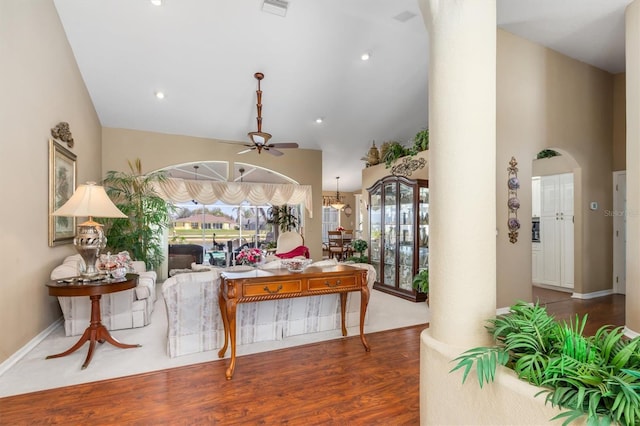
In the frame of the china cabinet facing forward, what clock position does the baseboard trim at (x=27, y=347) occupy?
The baseboard trim is roughly at 12 o'clock from the china cabinet.

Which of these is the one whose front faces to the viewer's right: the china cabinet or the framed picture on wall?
the framed picture on wall

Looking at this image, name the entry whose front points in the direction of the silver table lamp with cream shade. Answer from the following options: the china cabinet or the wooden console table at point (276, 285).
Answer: the china cabinet

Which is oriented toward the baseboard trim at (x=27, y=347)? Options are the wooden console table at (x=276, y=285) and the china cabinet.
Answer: the china cabinet

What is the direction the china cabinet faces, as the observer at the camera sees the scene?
facing the viewer and to the left of the viewer

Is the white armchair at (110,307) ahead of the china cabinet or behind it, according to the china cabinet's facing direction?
ahead

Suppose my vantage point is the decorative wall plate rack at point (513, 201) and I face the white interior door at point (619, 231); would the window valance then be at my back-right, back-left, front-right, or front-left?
back-left

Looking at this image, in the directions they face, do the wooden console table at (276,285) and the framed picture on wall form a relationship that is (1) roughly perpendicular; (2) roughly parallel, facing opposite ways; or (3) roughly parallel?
roughly perpendicular

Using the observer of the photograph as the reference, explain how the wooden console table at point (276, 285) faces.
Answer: facing the viewer and to the right of the viewer

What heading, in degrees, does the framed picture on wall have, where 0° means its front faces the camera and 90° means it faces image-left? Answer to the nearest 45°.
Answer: approximately 270°

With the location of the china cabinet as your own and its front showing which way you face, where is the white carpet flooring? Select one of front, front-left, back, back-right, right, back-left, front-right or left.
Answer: front

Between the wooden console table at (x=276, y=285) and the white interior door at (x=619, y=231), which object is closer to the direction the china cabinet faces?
the wooden console table

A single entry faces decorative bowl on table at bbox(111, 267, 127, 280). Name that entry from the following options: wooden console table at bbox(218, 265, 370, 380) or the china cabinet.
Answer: the china cabinet

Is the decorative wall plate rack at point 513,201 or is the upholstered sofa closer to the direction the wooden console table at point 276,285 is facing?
the decorative wall plate rack

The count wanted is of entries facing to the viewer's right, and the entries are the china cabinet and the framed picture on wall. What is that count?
1

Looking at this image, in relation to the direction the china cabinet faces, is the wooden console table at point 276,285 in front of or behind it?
in front
